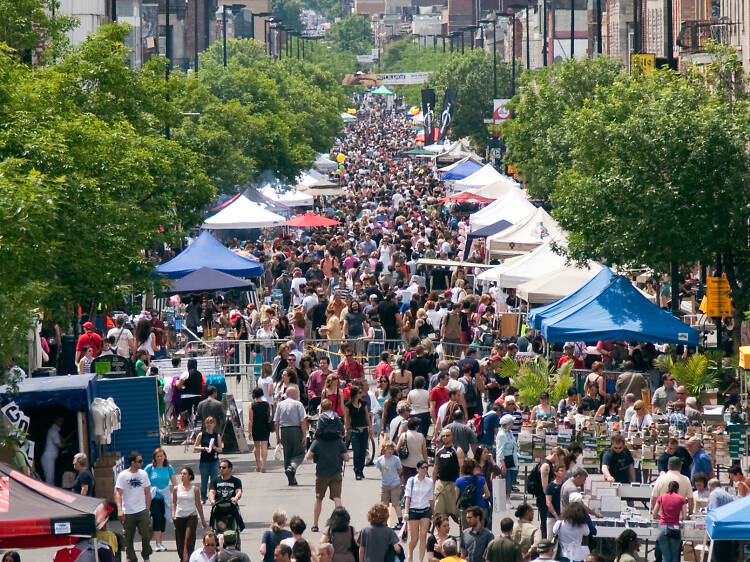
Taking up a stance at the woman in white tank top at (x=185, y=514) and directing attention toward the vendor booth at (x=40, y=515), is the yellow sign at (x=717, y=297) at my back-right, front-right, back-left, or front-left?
back-left

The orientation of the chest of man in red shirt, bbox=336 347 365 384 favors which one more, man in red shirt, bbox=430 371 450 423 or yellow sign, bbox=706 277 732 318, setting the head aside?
the man in red shirt

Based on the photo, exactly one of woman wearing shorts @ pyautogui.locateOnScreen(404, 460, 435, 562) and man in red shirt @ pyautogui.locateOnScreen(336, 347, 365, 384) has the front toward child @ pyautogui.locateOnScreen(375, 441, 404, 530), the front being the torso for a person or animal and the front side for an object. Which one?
the man in red shirt

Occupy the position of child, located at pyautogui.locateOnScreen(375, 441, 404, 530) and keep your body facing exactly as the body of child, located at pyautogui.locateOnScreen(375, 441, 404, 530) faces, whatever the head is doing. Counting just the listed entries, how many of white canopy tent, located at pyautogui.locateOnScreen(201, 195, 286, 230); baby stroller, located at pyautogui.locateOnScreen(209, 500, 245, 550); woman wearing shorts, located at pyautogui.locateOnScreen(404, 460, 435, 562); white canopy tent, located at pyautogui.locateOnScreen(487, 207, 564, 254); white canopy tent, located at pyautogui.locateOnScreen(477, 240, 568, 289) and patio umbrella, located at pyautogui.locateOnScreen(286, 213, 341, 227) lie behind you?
4

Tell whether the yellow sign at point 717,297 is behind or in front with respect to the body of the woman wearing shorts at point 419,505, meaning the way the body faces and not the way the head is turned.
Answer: behind

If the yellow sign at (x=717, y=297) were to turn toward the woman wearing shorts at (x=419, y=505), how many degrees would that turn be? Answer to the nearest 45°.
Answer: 0° — it already faces them

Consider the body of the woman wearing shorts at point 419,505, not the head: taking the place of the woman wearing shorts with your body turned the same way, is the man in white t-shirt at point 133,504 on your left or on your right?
on your right

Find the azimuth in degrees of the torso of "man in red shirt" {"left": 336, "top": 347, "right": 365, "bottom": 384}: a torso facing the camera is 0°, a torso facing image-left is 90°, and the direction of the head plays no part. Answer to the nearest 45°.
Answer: approximately 0°
